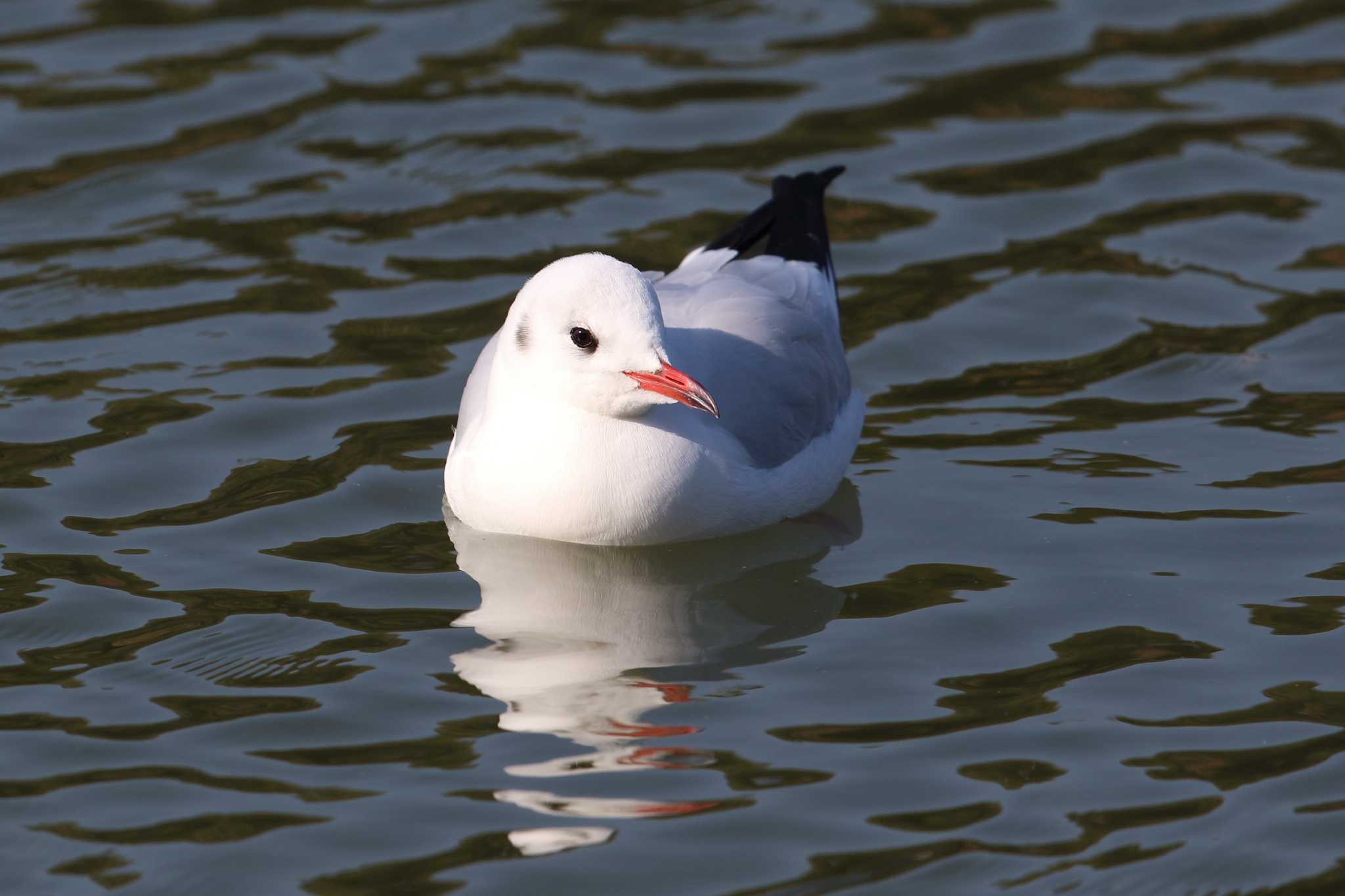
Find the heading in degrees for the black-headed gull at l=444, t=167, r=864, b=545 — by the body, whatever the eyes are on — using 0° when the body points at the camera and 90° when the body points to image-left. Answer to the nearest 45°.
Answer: approximately 45°
